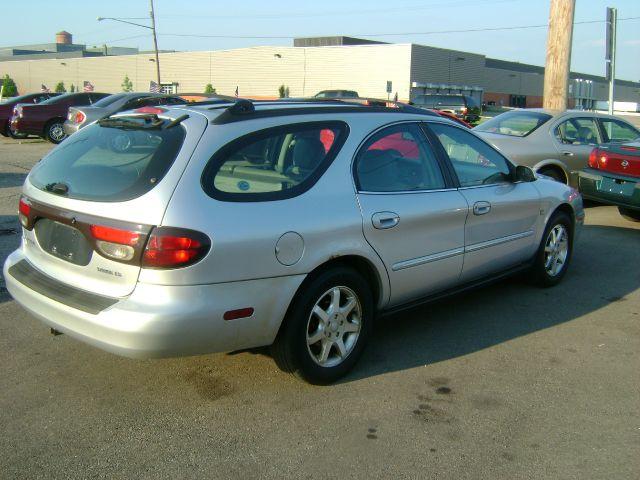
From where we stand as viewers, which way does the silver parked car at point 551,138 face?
facing away from the viewer and to the right of the viewer

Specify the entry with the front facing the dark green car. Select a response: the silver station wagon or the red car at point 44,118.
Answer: the silver station wagon

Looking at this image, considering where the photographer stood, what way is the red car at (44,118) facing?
facing away from the viewer and to the right of the viewer

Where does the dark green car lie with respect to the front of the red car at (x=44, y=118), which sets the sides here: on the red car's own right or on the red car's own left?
on the red car's own right

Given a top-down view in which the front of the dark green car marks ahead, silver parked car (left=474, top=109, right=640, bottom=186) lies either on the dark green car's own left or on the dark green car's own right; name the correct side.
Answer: on the dark green car's own left

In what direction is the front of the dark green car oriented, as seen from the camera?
facing away from the viewer and to the right of the viewer

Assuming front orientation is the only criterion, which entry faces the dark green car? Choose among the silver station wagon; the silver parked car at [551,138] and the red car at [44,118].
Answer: the silver station wagon

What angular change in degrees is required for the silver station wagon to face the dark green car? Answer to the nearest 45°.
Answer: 0° — it already faces it

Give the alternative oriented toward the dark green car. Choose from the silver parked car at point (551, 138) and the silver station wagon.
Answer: the silver station wagon

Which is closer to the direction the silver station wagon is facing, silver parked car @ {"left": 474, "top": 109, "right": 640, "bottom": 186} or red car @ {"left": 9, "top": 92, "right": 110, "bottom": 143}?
the silver parked car

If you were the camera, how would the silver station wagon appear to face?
facing away from the viewer and to the right of the viewer
